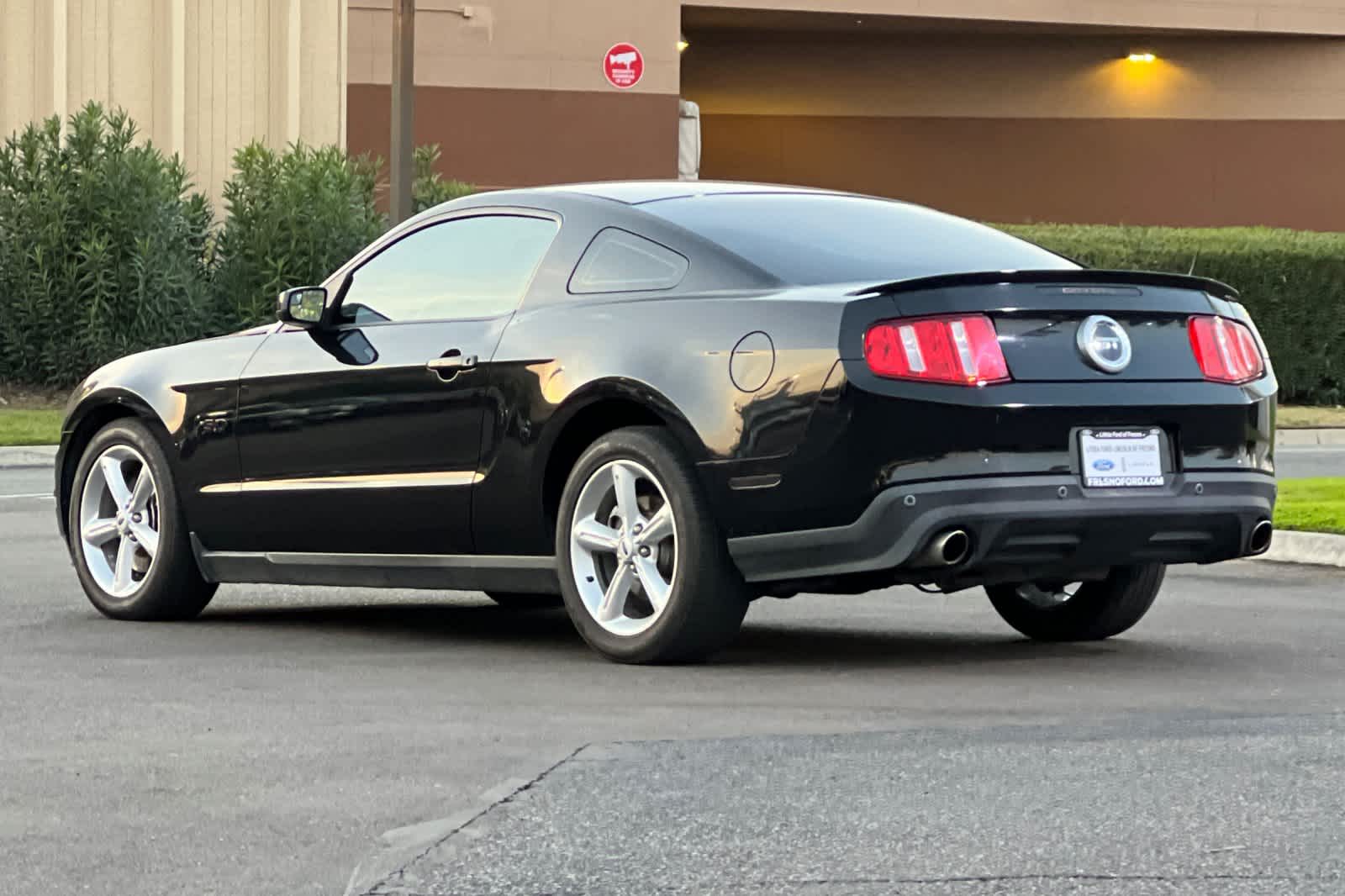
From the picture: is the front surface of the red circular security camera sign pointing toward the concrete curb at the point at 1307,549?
yes

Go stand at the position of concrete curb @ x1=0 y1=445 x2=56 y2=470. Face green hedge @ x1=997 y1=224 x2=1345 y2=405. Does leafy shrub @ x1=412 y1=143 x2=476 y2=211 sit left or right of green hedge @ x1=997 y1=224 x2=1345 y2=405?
left

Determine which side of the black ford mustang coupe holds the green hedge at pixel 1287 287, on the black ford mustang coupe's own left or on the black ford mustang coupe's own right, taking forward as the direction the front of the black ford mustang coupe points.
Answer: on the black ford mustang coupe's own right

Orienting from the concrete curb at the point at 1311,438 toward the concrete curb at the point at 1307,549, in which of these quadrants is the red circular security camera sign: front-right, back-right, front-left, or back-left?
back-right

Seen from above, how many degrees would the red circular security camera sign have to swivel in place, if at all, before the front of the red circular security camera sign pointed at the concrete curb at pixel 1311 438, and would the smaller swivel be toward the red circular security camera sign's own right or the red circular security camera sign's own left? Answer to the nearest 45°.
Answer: approximately 45° to the red circular security camera sign's own left

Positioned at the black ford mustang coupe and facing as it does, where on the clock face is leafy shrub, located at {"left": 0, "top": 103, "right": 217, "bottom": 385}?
The leafy shrub is roughly at 1 o'clock from the black ford mustang coupe.

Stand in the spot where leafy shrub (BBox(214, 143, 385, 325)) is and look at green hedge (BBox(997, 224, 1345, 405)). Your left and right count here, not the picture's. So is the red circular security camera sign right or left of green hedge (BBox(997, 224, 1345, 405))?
left

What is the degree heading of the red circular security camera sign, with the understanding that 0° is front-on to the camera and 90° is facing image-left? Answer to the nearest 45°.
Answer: approximately 0°

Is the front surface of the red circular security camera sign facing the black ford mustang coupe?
yes

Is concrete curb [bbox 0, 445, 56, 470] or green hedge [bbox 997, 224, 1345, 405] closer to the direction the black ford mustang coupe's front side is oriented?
the concrete curb

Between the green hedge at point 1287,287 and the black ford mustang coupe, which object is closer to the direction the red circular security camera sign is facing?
the black ford mustang coupe

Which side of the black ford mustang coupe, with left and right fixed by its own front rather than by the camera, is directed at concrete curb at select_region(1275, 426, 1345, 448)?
right

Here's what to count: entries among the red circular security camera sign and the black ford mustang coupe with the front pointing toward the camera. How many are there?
1

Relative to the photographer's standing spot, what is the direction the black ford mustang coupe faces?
facing away from the viewer and to the left of the viewer
